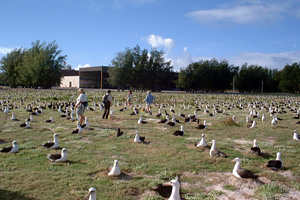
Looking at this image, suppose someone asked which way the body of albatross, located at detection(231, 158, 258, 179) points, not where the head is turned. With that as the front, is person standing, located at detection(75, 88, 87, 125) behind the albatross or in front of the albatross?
in front

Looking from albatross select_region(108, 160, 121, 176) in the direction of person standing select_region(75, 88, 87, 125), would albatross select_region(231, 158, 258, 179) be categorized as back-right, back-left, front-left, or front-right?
back-right

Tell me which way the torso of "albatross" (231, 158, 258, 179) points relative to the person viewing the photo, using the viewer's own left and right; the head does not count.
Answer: facing to the left of the viewer

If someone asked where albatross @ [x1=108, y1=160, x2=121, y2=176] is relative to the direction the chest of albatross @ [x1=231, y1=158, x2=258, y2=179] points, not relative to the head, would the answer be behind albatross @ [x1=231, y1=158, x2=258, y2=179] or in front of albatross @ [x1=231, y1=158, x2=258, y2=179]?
in front

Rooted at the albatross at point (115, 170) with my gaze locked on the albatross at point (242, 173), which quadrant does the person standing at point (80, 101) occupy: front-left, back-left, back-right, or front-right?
back-left
